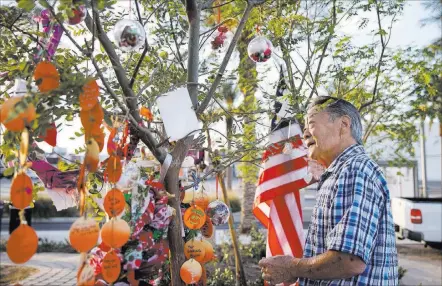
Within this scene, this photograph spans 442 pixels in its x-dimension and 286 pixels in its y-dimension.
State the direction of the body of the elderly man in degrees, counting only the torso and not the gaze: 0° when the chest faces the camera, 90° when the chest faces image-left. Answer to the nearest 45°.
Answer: approximately 90°

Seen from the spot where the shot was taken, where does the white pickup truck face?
facing away from the viewer and to the right of the viewer

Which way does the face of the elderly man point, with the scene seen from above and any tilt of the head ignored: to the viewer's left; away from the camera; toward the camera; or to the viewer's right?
to the viewer's left

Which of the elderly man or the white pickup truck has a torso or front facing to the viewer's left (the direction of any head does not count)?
the elderly man

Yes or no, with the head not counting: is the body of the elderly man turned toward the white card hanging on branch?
yes

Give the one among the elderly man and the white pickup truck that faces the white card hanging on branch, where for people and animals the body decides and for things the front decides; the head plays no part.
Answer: the elderly man

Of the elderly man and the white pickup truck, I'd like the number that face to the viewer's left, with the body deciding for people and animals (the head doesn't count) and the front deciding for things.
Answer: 1

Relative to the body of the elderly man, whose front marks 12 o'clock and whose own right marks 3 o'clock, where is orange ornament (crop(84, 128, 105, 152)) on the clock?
The orange ornament is roughly at 11 o'clock from the elderly man.
